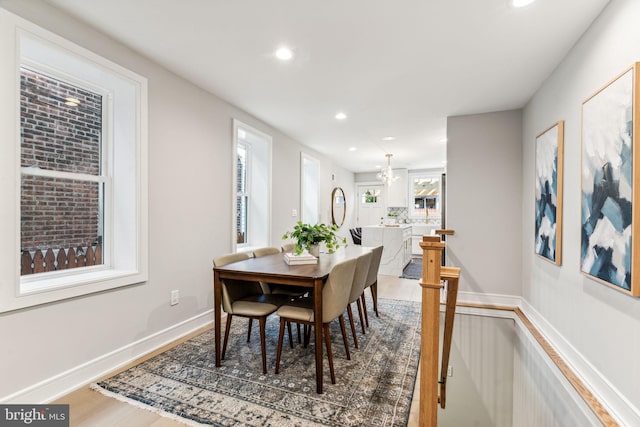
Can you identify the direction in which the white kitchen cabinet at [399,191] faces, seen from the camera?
facing the viewer

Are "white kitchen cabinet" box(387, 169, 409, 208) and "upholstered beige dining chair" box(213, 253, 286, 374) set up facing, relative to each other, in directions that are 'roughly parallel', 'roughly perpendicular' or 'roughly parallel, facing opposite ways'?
roughly perpendicular

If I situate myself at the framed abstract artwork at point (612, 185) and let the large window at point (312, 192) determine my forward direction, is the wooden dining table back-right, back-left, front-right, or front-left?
front-left

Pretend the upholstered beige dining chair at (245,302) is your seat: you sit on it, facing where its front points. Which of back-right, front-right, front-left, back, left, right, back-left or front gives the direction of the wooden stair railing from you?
front

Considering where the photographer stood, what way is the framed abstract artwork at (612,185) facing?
facing the viewer and to the left of the viewer

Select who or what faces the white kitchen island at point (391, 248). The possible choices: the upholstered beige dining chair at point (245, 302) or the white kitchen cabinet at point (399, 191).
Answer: the white kitchen cabinet at point (399, 191)

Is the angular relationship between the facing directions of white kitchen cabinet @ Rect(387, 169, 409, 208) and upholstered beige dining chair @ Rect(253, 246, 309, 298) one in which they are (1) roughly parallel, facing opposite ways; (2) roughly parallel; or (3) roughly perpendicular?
roughly perpendicular

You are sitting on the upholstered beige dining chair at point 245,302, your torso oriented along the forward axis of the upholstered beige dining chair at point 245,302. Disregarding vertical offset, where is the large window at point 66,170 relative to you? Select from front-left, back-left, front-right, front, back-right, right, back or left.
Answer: back-right

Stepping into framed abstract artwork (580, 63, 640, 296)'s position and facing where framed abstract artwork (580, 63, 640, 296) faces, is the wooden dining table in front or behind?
in front

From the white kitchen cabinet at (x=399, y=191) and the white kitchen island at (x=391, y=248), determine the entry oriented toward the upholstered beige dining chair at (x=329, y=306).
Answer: the white kitchen cabinet at (x=399, y=191)

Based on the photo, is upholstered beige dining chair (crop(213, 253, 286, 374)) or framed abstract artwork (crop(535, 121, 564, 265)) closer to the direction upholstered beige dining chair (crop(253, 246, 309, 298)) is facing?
the framed abstract artwork

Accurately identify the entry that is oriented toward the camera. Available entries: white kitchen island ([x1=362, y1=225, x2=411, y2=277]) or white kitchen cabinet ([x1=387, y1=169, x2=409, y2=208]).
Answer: white kitchen cabinet ([x1=387, y1=169, x2=409, y2=208])
